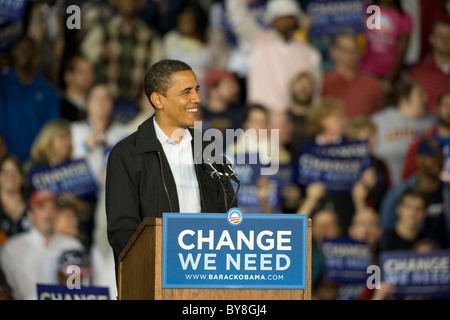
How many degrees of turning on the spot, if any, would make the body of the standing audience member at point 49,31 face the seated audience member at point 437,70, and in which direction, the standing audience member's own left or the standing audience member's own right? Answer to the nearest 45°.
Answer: approximately 90° to the standing audience member's own left

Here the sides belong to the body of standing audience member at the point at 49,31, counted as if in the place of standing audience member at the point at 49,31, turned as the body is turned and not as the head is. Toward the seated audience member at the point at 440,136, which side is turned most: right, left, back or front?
left

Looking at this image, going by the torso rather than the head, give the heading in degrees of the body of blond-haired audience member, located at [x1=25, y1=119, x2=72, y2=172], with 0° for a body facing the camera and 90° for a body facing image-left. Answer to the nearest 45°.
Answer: approximately 315°

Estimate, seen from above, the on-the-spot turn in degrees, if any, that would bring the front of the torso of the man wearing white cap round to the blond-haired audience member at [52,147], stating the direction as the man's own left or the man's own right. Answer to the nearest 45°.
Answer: approximately 90° to the man's own right
